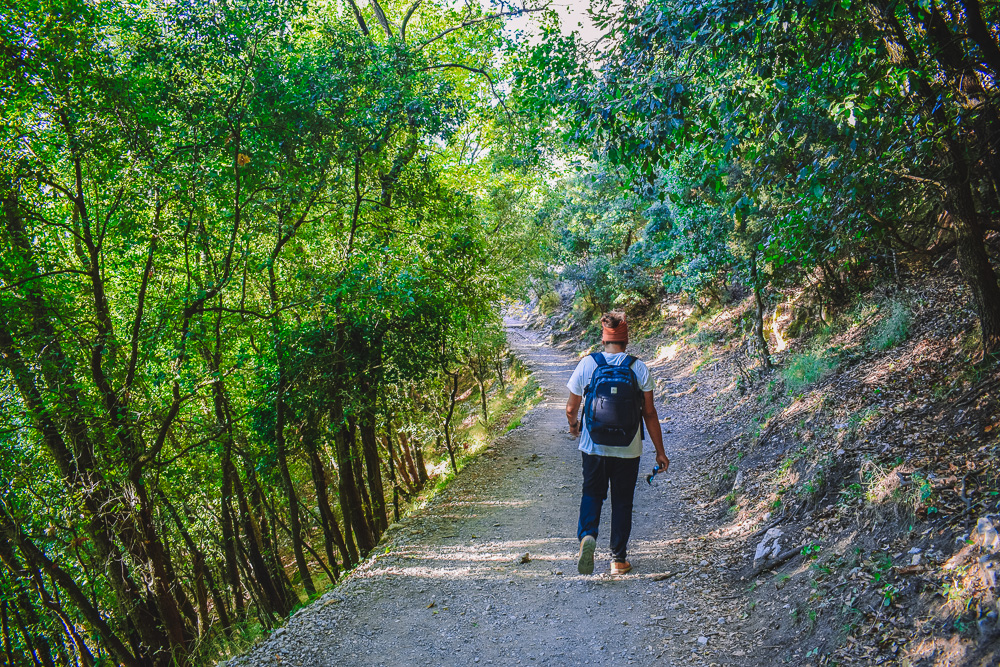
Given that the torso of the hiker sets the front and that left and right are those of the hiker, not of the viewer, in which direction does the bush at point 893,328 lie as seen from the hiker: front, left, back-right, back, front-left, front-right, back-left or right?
front-right

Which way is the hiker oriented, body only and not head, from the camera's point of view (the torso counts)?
away from the camera

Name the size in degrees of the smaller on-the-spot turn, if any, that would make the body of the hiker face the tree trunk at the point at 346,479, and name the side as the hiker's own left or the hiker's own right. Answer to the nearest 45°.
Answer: approximately 45° to the hiker's own left

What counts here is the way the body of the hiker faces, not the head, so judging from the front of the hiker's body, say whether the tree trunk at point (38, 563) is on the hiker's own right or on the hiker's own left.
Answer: on the hiker's own left

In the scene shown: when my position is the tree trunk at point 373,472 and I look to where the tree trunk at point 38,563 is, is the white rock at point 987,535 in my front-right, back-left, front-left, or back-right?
front-left

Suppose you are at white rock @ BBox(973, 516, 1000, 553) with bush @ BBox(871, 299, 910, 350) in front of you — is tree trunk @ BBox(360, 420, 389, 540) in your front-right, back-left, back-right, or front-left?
front-left

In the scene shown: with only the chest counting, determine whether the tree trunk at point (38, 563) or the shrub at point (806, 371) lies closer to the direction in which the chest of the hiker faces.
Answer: the shrub

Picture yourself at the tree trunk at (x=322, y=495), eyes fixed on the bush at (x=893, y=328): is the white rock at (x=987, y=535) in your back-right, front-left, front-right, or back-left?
front-right

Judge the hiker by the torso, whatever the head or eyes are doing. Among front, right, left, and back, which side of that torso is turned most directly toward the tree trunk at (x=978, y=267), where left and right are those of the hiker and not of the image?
right

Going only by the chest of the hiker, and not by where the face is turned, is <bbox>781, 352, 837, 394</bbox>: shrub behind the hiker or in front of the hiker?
in front
